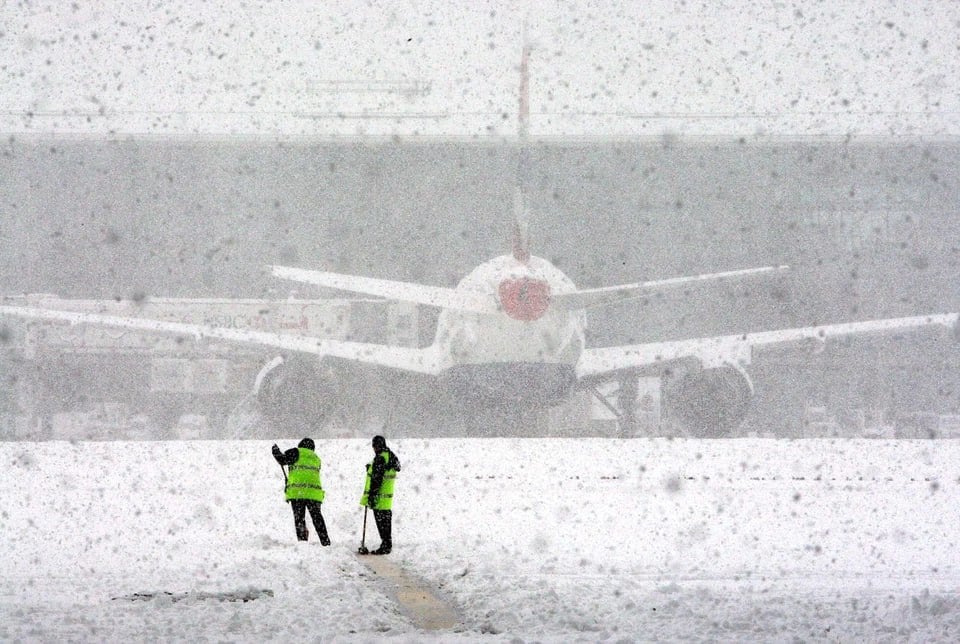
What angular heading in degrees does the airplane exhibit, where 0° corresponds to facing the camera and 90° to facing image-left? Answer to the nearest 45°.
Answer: approximately 180°

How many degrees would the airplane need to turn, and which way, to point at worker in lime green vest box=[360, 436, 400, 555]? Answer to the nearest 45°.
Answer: approximately 180°

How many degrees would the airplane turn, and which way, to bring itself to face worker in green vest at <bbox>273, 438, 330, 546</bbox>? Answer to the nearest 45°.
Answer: approximately 180°

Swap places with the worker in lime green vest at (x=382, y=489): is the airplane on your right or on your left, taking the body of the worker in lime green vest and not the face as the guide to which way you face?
on your right
